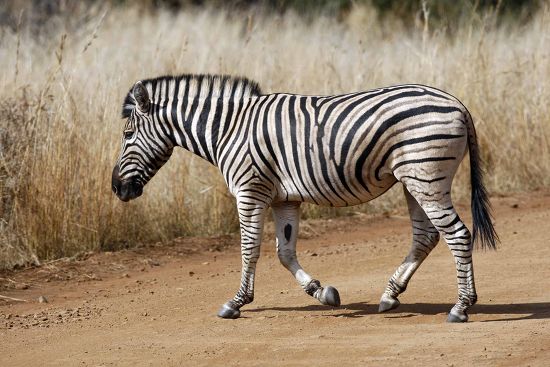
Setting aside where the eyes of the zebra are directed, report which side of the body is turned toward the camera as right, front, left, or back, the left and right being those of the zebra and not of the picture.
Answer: left
